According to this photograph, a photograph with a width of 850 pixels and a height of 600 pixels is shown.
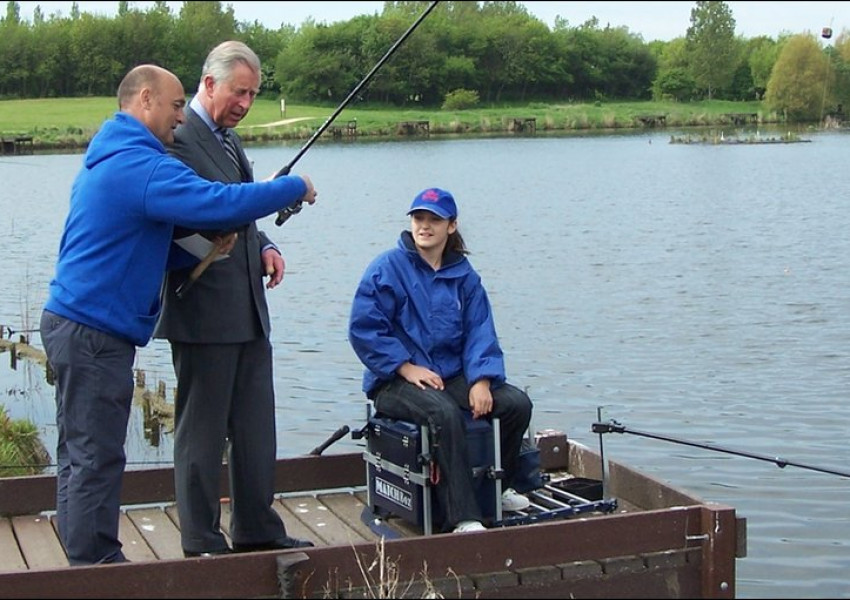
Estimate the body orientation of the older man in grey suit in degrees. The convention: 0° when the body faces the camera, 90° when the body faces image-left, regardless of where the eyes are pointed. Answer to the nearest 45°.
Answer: approximately 315°

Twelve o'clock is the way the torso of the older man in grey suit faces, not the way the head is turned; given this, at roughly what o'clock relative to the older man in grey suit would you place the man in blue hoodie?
The man in blue hoodie is roughly at 3 o'clock from the older man in grey suit.

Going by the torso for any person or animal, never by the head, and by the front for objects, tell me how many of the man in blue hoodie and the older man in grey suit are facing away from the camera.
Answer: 0

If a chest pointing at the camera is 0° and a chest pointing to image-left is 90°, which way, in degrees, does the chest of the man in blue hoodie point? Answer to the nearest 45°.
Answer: approximately 270°

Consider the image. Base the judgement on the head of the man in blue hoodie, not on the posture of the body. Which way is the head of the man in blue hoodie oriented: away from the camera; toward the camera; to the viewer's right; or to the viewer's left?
to the viewer's right

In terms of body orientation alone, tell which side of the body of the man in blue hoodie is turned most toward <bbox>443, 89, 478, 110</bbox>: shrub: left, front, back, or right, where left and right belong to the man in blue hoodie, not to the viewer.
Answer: left

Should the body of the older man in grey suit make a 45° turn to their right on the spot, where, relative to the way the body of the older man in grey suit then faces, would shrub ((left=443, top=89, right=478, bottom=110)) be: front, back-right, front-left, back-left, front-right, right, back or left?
back

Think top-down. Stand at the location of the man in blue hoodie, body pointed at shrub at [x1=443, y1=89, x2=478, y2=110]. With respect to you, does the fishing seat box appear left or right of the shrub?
right
